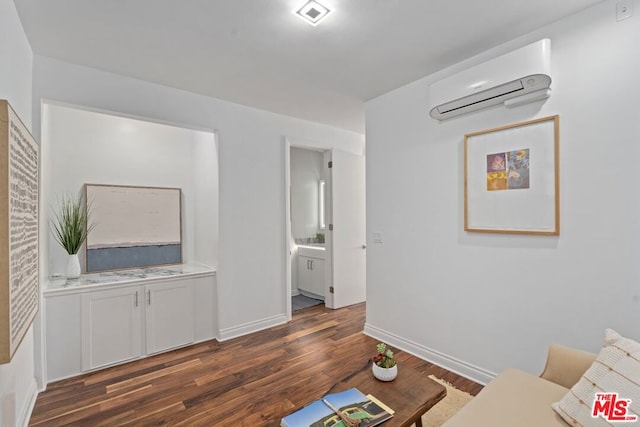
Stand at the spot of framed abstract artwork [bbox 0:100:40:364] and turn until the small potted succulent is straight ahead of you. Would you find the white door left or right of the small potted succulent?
left

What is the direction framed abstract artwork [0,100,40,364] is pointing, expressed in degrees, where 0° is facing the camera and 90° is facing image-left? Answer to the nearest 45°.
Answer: approximately 270°

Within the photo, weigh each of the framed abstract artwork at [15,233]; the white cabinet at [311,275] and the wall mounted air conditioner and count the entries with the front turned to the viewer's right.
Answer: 1

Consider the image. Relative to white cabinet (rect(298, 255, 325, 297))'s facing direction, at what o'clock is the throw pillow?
The throw pillow is roughly at 10 o'clock from the white cabinet.

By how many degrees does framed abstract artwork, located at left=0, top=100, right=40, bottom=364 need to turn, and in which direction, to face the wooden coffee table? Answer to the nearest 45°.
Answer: approximately 45° to its right

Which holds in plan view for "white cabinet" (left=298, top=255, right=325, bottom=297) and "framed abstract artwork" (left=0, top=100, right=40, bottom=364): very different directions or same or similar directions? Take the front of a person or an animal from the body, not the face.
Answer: very different directions

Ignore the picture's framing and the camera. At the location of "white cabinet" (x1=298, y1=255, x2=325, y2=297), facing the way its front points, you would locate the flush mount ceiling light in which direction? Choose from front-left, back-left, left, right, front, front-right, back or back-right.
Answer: front-left

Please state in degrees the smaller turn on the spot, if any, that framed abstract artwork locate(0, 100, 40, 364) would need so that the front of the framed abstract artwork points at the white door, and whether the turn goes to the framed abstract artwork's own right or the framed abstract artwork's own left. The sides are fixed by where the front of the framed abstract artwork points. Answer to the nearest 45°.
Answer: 0° — it already faces it

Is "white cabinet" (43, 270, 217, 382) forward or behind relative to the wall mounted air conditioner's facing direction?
forward

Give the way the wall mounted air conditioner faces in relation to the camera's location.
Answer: facing the viewer and to the left of the viewer
